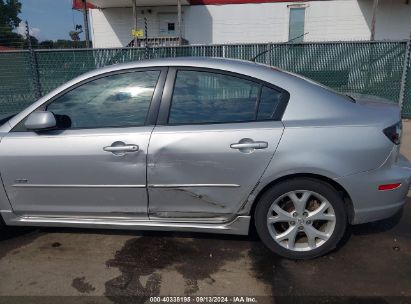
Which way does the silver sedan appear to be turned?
to the viewer's left

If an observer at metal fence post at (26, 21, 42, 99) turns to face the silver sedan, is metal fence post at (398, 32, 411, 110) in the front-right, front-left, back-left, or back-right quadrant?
front-left

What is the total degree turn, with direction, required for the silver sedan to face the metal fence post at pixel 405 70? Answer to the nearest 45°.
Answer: approximately 135° to its right

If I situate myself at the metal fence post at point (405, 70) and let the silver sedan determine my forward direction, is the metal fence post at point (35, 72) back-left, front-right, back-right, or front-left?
front-right

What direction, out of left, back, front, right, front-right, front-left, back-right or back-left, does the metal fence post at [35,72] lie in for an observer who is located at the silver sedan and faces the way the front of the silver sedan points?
front-right

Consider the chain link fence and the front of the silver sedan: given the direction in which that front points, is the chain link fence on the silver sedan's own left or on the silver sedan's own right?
on the silver sedan's own right

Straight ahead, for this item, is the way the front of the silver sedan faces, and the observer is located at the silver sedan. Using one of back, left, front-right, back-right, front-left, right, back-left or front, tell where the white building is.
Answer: right
